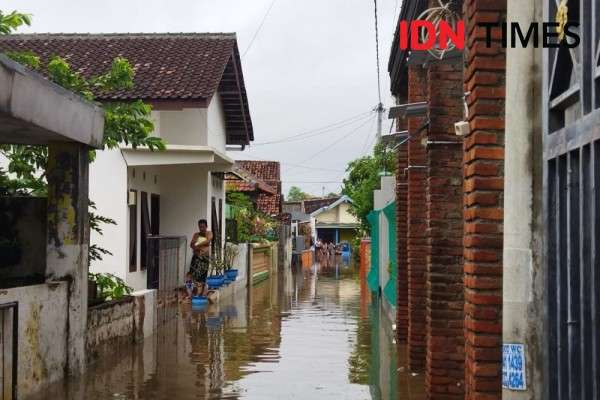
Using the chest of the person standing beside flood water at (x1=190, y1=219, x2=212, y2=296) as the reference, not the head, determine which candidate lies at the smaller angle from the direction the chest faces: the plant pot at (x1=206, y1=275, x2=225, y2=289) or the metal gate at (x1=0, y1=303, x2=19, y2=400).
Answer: the metal gate

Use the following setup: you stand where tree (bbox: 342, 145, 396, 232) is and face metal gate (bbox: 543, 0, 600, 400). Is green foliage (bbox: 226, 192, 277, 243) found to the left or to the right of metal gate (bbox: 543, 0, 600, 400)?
right

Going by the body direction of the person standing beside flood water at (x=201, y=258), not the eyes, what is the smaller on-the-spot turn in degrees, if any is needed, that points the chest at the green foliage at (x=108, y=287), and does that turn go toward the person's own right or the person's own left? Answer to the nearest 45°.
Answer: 0° — they already face it

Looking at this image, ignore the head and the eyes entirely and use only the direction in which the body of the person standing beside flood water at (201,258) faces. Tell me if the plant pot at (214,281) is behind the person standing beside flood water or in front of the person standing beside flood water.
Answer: behind

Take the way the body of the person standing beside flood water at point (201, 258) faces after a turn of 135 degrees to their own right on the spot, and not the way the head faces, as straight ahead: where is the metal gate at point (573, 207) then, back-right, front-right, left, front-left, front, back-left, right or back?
back-left

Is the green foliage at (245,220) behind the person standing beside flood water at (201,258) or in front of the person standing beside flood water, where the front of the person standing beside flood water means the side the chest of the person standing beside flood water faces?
behind

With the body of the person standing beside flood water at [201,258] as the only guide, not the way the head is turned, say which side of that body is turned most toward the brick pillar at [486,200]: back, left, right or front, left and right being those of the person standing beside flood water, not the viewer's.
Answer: front

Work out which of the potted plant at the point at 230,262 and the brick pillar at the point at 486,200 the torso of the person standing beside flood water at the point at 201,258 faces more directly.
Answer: the brick pillar

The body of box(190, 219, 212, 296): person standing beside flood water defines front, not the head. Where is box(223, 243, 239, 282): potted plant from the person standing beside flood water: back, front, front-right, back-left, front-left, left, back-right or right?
back

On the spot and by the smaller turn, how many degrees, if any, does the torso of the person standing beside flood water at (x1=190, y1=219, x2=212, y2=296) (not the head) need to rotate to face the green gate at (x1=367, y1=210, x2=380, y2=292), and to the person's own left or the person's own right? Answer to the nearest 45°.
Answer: approximately 90° to the person's own left

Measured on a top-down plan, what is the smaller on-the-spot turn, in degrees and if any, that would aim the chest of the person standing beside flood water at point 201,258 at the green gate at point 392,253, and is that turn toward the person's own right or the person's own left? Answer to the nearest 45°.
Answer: approximately 45° to the person's own left

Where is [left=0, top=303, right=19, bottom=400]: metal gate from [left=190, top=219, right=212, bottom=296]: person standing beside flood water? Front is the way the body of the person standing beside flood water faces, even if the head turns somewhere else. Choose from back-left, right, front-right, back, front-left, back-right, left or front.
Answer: front

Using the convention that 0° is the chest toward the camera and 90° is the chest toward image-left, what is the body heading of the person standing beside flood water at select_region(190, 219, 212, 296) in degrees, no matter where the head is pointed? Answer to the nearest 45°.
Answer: approximately 0°
